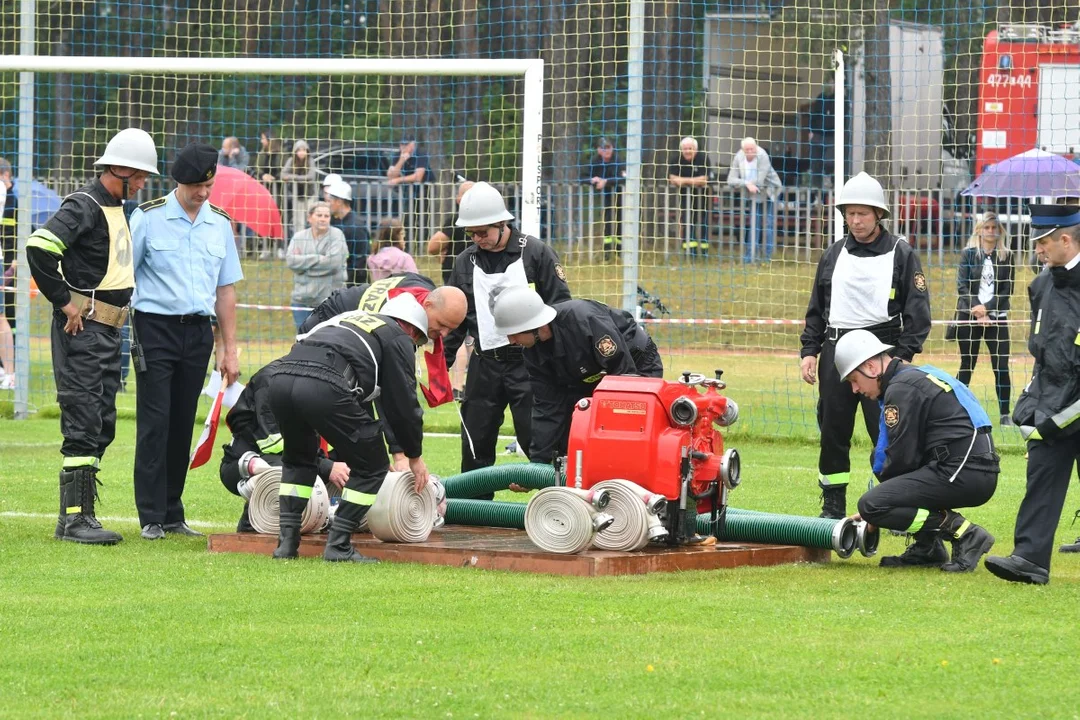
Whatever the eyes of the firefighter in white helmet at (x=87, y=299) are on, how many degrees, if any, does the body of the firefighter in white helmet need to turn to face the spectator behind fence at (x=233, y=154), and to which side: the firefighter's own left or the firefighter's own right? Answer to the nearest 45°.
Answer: approximately 90° to the firefighter's own left

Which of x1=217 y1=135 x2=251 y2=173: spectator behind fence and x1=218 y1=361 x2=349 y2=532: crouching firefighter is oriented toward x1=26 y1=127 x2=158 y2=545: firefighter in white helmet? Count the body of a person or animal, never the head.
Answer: the spectator behind fence

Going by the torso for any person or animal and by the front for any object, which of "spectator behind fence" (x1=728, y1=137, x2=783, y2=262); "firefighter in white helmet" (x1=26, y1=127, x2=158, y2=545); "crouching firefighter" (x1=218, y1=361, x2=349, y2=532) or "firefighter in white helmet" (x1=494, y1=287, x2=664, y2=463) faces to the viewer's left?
"firefighter in white helmet" (x1=494, y1=287, x2=664, y2=463)

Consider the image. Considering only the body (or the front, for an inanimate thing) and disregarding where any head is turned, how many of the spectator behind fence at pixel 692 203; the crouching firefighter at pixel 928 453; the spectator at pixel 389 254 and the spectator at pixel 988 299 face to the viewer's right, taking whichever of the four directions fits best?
0

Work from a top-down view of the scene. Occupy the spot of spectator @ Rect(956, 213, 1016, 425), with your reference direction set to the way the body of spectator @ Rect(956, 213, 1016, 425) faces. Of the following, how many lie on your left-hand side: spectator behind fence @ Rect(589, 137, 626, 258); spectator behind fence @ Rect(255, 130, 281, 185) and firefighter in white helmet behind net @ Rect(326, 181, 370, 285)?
0

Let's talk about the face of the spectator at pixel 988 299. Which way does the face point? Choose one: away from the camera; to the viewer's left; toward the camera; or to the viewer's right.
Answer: toward the camera

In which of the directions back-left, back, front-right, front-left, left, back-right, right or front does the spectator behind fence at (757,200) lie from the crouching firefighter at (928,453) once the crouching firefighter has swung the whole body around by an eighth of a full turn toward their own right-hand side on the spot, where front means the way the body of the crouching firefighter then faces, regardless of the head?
front-right

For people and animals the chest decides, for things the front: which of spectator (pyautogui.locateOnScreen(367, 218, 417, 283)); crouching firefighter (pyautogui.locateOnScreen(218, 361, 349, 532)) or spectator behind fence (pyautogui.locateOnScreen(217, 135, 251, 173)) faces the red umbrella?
spectator behind fence (pyautogui.locateOnScreen(217, 135, 251, 173))

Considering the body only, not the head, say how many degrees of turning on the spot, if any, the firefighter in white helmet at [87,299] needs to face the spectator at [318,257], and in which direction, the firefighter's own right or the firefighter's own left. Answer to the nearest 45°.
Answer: approximately 90° to the firefighter's own left

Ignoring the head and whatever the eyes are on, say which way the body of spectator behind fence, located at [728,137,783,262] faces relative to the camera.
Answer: toward the camera

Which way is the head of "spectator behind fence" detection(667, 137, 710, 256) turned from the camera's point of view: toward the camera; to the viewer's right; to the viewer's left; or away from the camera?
toward the camera

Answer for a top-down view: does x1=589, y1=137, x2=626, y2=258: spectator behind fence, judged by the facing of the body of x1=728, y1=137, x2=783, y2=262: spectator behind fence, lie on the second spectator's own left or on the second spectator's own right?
on the second spectator's own right

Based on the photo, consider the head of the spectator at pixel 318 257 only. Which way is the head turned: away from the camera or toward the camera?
toward the camera

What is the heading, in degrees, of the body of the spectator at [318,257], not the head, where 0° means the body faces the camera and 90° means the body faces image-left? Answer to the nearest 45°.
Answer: approximately 0°
